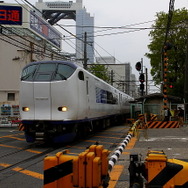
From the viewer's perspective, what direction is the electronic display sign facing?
toward the camera

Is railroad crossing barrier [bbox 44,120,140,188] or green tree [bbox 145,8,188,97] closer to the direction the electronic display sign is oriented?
the railroad crossing barrier

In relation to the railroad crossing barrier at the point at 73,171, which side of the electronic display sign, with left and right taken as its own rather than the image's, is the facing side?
front

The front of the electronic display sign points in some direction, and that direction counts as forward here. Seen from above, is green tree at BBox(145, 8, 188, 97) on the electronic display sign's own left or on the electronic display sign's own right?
on the electronic display sign's own left

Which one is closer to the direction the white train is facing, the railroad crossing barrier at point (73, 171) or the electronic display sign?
the railroad crossing barrier

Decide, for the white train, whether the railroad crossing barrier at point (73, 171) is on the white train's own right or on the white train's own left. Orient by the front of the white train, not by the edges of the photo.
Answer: on the white train's own left

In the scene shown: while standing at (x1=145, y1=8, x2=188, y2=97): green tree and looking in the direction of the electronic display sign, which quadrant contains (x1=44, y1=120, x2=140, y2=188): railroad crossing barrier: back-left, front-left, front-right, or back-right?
front-left

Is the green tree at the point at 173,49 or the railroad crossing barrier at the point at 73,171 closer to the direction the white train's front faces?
the railroad crossing barrier

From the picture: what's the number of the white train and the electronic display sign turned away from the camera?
0

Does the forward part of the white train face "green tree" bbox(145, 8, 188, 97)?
no

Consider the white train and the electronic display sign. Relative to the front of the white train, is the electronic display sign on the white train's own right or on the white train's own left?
on the white train's own right

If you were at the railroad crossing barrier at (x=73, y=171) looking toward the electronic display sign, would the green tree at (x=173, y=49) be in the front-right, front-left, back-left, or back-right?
front-right
